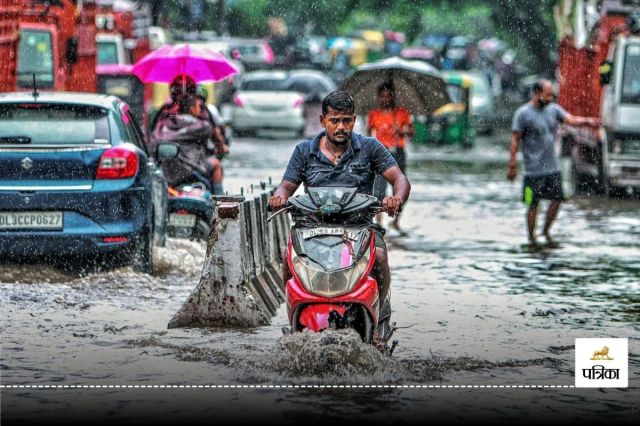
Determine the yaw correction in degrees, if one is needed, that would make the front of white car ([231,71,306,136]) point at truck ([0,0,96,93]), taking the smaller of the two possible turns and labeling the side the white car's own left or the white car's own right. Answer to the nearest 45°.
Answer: approximately 180°

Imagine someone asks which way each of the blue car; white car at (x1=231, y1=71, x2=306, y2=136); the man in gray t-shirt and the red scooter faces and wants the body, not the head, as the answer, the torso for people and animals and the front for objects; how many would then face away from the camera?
2

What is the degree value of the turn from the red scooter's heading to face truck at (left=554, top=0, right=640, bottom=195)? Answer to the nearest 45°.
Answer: approximately 180°

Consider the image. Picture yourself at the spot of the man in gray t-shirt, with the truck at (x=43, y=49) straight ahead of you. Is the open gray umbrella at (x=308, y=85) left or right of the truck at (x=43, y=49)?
right

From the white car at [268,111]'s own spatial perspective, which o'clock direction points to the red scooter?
The red scooter is roughly at 6 o'clock from the white car.

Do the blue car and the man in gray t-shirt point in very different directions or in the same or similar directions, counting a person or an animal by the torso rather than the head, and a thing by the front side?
very different directions

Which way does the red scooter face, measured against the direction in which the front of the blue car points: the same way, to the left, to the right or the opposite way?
the opposite way

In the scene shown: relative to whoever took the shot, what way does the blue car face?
facing away from the viewer

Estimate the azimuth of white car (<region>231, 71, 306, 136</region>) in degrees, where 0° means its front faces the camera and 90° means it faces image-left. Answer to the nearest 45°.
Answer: approximately 180°
